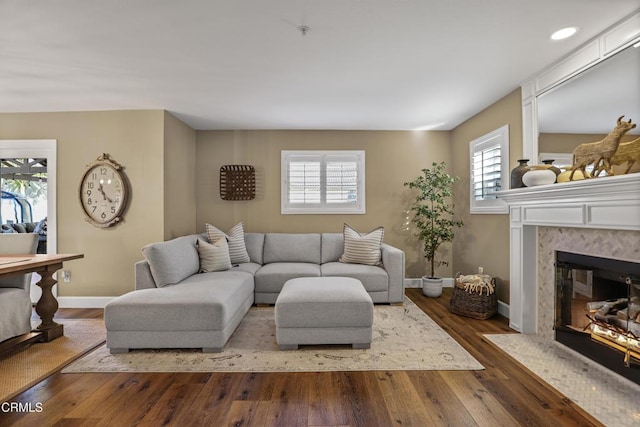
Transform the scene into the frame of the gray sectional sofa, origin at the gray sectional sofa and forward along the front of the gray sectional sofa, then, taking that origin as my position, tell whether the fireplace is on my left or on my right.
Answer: on my left

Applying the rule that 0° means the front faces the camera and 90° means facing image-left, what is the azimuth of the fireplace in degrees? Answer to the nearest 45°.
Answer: approximately 45°

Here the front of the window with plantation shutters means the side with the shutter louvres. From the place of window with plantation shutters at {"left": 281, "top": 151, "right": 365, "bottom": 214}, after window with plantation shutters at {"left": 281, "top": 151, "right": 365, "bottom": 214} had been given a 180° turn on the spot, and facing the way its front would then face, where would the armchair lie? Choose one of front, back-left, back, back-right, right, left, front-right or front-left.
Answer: back-left

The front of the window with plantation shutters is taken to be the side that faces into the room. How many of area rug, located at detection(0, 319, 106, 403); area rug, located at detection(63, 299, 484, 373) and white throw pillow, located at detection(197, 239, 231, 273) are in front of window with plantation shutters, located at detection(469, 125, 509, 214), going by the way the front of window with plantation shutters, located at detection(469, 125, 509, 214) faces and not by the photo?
3

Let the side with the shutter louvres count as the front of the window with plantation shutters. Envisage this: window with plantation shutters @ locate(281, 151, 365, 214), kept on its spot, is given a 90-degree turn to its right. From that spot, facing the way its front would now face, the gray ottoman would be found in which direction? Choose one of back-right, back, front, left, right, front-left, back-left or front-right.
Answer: left

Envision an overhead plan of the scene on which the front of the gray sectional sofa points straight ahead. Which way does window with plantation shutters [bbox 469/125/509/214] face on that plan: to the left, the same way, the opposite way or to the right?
to the right

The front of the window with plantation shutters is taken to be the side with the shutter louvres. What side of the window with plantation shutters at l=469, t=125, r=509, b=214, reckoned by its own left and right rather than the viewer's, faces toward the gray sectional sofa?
front

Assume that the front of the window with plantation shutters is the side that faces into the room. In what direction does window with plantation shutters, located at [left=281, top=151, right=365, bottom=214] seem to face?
toward the camera

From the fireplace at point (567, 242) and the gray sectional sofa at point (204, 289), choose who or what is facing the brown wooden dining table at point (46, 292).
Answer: the fireplace

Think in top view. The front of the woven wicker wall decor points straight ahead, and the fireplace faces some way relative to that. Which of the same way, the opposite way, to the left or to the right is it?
to the right

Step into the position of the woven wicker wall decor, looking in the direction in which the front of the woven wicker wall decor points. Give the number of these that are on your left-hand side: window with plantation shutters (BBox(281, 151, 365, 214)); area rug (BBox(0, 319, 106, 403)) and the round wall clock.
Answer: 1

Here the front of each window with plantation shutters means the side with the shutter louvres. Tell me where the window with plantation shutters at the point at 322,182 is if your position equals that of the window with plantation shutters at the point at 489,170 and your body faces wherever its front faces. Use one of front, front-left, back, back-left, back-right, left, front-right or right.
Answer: front-right

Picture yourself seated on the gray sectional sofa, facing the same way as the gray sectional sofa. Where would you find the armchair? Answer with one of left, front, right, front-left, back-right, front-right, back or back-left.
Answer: right

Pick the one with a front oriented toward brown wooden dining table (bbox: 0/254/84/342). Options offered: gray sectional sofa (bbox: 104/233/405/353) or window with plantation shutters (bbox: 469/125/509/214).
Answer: the window with plantation shutters

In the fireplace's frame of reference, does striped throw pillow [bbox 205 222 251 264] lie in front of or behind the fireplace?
in front

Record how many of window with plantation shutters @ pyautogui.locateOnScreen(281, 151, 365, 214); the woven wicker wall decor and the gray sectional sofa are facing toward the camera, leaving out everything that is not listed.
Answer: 3
